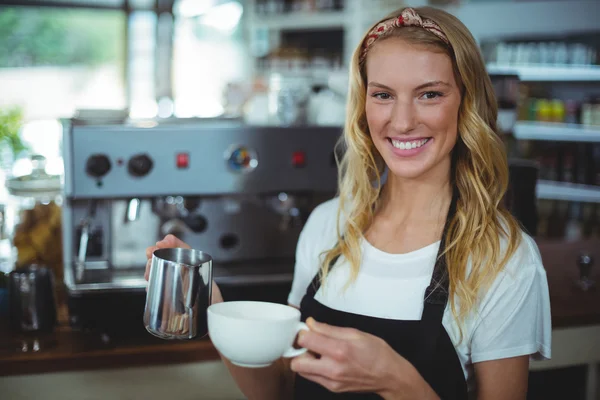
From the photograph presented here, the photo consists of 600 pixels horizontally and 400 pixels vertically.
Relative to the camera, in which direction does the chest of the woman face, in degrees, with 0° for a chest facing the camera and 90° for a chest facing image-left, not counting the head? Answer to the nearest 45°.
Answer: approximately 45°

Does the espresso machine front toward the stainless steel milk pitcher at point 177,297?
yes

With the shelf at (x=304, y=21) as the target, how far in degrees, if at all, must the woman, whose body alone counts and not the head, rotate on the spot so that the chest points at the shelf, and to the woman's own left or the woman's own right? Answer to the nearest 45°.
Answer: approximately 135° to the woman's own right

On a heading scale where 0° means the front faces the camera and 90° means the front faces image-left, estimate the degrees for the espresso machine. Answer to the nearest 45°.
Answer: approximately 0°

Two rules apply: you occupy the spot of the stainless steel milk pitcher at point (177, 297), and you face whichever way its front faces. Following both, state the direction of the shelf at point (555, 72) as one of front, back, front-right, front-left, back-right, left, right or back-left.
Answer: left

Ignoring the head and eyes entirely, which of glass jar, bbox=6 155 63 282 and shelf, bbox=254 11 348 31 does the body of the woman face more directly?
the glass jar

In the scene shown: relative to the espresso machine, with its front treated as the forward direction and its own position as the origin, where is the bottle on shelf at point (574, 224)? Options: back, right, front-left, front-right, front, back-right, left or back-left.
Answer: back-left

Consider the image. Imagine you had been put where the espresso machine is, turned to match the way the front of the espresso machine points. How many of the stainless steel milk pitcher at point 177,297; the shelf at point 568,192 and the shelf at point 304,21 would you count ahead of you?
1
